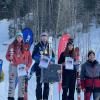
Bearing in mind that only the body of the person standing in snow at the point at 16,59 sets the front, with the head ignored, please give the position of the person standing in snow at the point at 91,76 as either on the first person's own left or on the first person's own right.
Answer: on the first person's own left

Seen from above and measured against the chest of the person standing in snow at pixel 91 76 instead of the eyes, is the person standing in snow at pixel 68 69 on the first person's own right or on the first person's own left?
on the first person's own right

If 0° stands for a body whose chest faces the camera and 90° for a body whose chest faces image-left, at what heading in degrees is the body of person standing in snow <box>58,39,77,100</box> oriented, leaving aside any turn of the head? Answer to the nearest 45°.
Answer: approximately 0°

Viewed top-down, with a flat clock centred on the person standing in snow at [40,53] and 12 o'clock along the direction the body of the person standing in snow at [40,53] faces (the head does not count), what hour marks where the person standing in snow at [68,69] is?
the person standing in snow at [68,69] is roughly at 9 o'clock from the person standing in snow at [40,53].

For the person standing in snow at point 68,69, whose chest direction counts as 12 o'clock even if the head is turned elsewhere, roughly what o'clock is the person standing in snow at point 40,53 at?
the person standing in snow at point 40,53 is roughly at 3 o'clock from the person standing in snow at point 68,69.

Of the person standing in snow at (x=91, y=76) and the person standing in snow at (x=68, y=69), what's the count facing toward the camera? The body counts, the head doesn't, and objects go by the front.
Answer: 2
